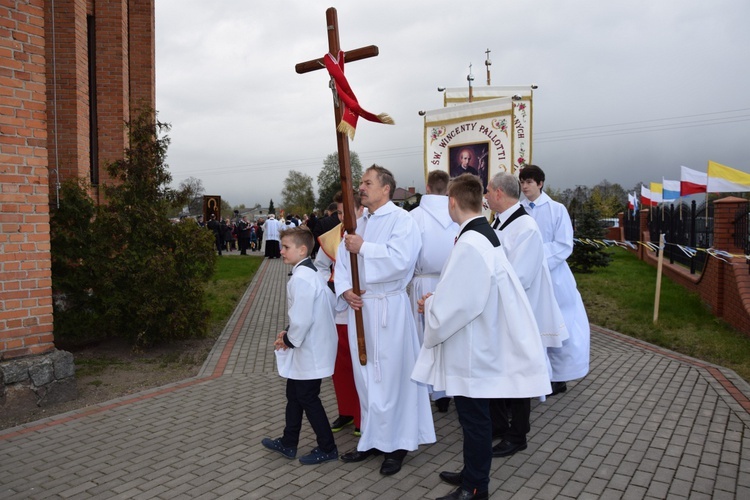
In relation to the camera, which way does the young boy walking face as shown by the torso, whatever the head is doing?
to the viewer's left

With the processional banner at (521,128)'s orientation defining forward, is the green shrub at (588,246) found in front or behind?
behind

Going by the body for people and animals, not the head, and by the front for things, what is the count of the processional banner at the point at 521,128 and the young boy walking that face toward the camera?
1

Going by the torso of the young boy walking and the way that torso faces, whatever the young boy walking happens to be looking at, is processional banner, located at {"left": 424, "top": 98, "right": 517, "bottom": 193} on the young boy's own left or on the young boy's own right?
on the young boy's own right

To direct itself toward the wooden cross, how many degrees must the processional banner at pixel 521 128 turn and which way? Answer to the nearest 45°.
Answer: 0° — it already faces it

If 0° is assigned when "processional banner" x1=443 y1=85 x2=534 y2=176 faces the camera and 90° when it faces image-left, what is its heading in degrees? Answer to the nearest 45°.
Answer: approximately 0°

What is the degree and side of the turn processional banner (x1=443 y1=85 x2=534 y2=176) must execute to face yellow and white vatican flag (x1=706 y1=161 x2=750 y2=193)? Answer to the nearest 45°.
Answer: approximately 135° to its left

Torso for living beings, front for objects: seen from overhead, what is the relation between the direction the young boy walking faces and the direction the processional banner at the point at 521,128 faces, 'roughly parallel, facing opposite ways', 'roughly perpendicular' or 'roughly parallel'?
roughly perpendicular

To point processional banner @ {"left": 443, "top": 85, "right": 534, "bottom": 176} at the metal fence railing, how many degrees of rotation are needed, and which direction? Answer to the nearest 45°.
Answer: approximately 135° to its left

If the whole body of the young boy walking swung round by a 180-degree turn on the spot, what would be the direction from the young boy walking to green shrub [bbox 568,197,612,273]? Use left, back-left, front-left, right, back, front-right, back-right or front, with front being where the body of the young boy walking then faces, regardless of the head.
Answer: front-left

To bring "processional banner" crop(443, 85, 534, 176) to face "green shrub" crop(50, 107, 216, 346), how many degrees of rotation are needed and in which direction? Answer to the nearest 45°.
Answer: approximately 90° to its right

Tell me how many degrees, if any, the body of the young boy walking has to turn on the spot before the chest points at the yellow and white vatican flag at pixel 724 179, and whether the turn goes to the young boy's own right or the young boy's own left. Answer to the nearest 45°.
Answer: approximately 135° to the young boy's own right
